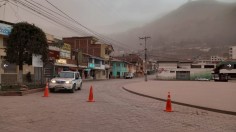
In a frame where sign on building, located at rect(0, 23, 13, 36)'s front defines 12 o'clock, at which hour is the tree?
The tree is roughly at 1 o'clock from the sign on building.

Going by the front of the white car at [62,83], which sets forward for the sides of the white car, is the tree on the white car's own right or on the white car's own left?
on the white car's own right

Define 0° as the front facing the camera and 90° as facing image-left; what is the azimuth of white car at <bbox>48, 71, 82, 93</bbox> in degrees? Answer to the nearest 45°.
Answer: approximately 45°

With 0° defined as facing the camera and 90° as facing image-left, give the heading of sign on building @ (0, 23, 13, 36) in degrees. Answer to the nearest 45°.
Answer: approximately 315°

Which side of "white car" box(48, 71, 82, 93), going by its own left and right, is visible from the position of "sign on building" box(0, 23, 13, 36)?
right

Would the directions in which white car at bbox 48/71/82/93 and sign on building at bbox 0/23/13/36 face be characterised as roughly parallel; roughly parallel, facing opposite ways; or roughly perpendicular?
roughly perpendicular
